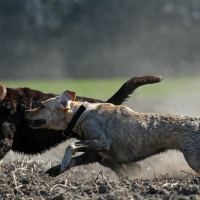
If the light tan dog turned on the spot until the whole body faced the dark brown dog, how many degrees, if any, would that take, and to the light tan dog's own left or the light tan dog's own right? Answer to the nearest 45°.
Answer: approximately 45° to the light tan dog's own right

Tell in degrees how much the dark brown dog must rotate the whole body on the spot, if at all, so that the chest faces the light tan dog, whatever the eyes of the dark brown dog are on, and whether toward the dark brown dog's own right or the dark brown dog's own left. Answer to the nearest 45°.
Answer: approximately 135° to the dark brown dog's own left

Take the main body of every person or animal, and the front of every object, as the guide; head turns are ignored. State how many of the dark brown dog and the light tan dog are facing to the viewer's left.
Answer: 2

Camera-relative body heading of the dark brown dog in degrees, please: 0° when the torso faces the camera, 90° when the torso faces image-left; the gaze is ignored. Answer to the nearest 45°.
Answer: approximately 90°

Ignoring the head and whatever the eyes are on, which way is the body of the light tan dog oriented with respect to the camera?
to the viewer's left
